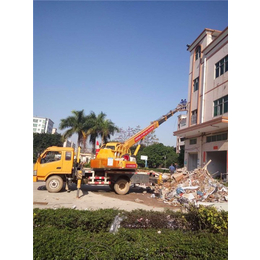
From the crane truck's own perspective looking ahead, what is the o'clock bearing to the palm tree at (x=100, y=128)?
The palm tree is roughly at 3 o'clock from the crane truck.

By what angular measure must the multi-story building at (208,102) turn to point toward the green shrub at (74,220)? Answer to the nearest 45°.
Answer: approximately 45° to its left

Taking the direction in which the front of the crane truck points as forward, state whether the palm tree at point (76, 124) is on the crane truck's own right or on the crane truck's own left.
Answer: on the crane truck's own right

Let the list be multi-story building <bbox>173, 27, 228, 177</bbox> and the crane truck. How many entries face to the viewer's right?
0

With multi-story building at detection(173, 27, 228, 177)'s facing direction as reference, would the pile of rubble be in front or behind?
in front

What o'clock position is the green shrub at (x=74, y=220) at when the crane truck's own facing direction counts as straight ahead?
The green shrub is roughly at 9 o'clock from the crane truck.

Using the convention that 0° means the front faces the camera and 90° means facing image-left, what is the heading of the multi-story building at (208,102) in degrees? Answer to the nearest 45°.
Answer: approximately 45°

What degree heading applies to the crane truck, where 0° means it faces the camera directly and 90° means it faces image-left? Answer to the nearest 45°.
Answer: approximately 90°

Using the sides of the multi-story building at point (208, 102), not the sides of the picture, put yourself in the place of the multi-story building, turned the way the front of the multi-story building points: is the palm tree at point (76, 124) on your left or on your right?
on your right

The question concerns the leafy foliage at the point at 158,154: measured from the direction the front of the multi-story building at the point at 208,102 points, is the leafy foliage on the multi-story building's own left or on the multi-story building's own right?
on the multi-story building's own right
